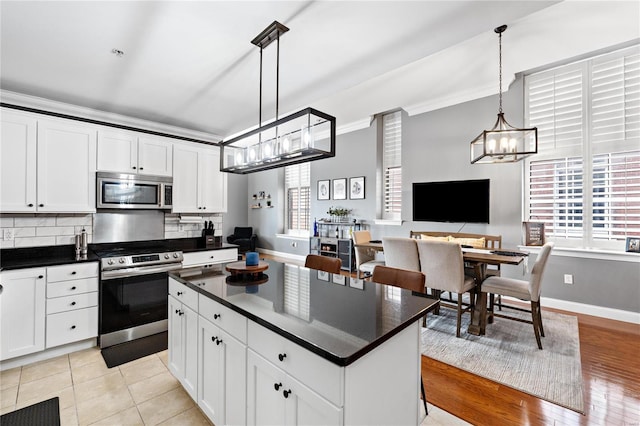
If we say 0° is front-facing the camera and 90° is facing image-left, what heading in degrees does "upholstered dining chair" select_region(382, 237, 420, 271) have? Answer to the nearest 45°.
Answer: approximately 225°

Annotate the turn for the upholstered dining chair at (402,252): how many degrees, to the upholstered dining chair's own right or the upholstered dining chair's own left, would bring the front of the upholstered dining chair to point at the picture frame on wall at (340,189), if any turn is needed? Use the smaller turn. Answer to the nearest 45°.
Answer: approximately 90° to the upholstered dining chair's own left

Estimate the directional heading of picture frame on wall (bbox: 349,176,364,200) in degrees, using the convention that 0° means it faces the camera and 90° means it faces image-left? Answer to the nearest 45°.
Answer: approximately 45°

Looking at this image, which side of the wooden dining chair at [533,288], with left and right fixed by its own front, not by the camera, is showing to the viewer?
left

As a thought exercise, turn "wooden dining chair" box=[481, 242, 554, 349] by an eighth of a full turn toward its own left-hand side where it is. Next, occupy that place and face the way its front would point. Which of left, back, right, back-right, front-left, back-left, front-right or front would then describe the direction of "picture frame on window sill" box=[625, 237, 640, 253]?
back

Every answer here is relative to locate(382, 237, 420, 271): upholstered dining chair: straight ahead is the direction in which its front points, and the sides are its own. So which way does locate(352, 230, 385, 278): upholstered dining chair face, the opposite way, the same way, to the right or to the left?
to the right

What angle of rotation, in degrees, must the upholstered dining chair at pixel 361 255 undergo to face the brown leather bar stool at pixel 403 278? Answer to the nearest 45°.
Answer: approximately 45° to its right

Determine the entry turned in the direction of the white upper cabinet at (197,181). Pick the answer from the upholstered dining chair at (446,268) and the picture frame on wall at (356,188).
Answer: the picture frame on wall

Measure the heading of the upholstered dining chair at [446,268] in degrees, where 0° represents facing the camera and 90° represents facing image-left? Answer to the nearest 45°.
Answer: approximately 225°

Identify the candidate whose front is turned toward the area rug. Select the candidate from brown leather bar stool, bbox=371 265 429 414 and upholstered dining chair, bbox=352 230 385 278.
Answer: the upholstered dining chair

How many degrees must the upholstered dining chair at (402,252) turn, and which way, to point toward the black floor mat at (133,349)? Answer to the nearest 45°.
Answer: approximately 180°

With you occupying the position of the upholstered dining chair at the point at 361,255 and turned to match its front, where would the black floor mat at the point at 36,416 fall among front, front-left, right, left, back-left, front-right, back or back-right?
right
